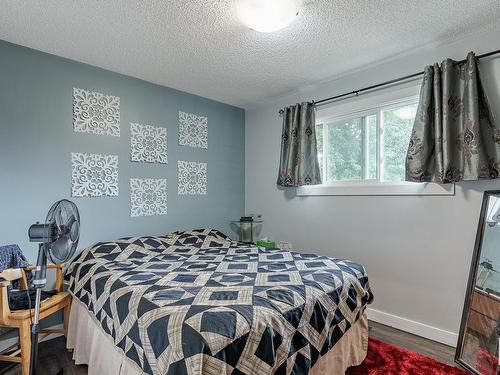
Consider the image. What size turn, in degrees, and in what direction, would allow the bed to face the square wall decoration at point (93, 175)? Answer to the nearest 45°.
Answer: approximately 180°

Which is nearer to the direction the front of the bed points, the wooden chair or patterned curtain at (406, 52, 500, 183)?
the patterned curtain

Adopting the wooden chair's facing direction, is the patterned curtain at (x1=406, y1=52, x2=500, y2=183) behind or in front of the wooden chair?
in front

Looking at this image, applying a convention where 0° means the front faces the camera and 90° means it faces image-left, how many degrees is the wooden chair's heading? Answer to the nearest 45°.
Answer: approximately 315°

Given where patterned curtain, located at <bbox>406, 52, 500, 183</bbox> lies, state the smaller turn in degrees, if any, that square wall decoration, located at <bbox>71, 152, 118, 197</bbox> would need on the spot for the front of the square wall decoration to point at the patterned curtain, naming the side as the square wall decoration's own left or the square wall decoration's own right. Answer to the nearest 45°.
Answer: approximately 45° to the square wall decoration's own left

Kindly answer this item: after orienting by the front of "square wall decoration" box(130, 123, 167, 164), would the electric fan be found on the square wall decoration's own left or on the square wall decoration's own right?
on the square wall decoration's own right

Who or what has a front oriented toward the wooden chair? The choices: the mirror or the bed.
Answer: the mirror

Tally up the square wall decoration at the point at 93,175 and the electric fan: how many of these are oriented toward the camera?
1

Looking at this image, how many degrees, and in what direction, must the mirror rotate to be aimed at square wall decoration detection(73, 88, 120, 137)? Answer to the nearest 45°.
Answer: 0° — it already faces it
